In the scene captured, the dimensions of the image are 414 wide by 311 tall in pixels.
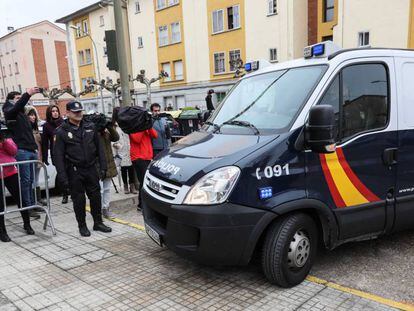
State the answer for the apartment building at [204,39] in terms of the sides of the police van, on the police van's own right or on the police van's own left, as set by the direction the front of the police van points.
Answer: on the police van's own right

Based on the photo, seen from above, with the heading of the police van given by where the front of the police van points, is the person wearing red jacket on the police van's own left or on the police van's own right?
on the police van's own right

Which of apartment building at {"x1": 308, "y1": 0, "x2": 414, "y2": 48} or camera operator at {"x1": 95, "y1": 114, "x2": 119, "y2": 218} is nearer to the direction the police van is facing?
the camera operator

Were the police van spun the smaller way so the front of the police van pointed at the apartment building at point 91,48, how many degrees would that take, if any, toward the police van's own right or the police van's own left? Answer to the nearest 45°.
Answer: approximately 90° to the police van's own right

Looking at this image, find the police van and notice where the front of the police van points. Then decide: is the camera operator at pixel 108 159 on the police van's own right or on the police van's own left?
on the police van's own right

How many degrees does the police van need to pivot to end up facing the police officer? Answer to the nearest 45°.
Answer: approximately 45° to its right

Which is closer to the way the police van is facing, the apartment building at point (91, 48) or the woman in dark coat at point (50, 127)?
the woman in dark coat

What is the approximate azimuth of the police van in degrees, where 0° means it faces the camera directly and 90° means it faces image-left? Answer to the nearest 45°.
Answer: approximately 45°

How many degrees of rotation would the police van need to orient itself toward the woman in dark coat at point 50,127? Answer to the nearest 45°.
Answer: approximately 90° to its right

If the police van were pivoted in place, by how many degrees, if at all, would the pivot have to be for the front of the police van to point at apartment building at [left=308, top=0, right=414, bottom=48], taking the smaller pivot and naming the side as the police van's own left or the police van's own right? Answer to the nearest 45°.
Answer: approximately 135° to the police van's own right
